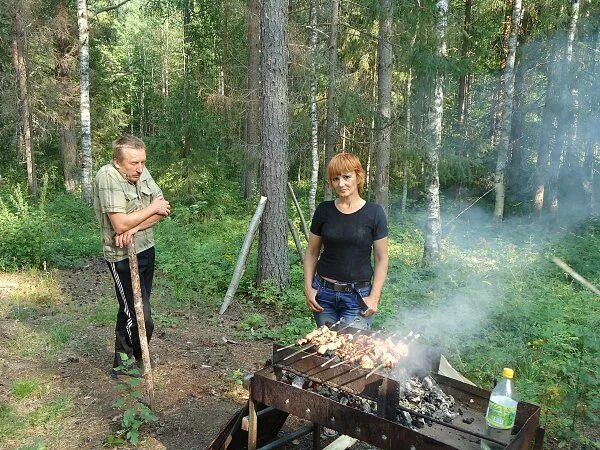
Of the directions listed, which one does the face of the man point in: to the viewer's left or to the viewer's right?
to the viewer's right

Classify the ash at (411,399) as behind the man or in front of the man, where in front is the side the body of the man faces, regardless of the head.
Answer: in front

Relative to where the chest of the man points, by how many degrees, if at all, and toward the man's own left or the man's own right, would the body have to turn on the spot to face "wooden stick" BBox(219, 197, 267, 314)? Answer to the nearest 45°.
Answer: approximately 90° to the man's own left

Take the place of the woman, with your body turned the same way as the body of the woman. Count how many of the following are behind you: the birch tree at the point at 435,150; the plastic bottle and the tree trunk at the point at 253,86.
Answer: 2

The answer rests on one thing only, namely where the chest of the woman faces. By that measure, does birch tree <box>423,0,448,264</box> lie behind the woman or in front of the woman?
behind

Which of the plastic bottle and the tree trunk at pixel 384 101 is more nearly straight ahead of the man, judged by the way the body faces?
the plastic bottle

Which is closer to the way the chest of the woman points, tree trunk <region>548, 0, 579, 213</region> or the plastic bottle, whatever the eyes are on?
the plastic bottle

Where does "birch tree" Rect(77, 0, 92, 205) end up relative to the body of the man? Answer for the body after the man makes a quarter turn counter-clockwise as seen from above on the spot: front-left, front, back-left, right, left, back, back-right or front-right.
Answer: front-left

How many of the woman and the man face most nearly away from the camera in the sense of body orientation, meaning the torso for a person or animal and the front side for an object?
0

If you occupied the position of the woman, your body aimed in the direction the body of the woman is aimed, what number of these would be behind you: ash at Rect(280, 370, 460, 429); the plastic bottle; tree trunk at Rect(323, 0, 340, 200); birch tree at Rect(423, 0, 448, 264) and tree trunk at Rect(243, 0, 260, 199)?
3

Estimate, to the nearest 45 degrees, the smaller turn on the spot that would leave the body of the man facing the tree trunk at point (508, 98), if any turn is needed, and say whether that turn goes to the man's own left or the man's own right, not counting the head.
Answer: approximately 90° to the man's own left

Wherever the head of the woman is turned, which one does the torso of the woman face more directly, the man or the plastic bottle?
the plastic bottle

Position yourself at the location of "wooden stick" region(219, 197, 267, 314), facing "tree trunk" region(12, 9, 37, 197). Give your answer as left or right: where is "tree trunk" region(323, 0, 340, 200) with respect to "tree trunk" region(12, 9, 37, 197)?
right

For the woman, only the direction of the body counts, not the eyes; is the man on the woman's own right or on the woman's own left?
on the woman's own right

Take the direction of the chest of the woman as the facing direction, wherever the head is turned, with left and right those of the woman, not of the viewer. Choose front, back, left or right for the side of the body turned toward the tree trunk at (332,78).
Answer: back

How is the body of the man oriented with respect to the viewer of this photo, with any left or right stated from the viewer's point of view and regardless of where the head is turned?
facing the viewer and to the right of the viewer

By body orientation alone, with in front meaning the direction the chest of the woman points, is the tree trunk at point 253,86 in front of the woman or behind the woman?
behind

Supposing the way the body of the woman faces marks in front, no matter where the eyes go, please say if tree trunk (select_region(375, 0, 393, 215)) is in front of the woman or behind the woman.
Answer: behind

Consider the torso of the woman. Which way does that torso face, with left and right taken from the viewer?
facing the viewer
